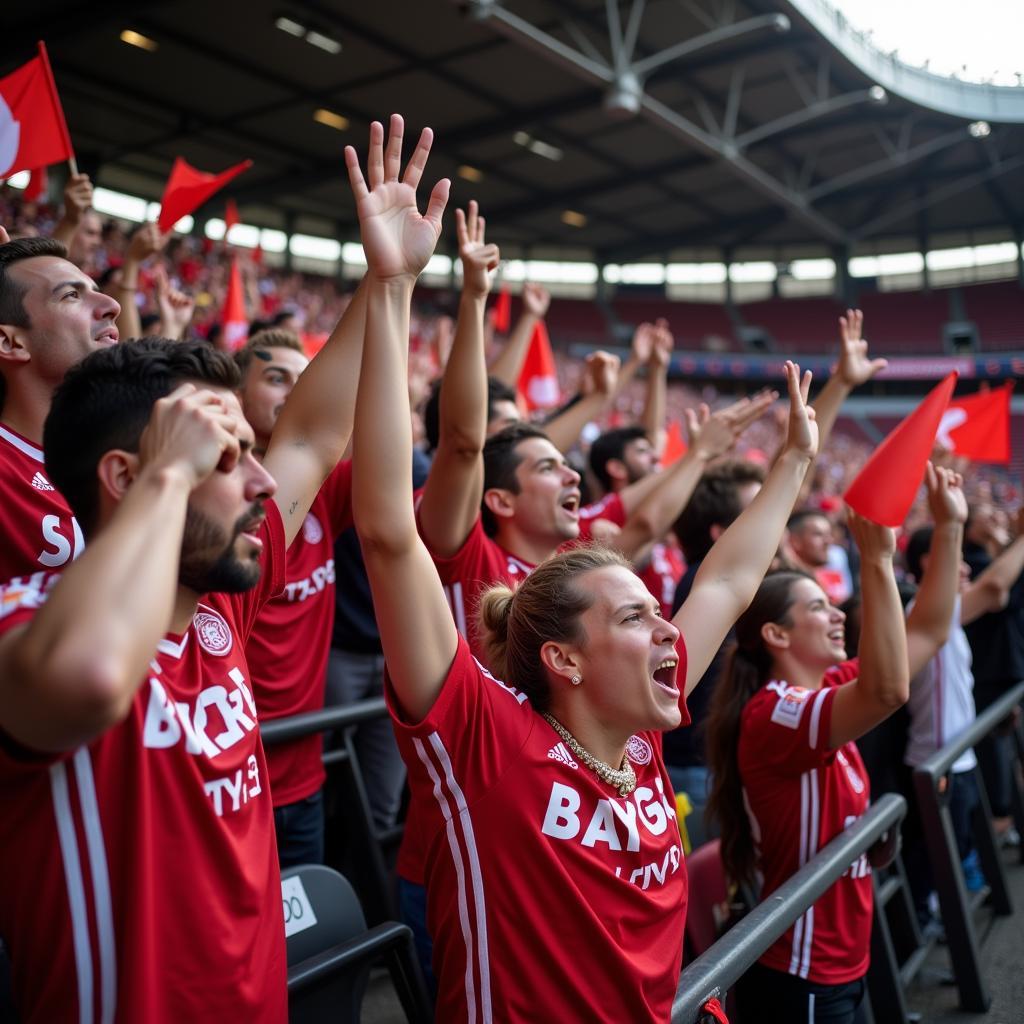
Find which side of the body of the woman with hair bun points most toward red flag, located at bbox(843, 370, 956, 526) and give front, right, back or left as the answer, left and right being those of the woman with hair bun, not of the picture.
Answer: left

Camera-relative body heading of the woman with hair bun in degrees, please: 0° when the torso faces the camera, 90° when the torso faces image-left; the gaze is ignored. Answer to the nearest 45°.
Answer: approximately 315°

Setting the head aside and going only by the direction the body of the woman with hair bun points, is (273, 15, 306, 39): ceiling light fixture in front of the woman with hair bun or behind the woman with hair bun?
behind

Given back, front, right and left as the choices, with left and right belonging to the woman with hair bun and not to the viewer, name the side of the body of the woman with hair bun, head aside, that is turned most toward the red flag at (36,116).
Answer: back

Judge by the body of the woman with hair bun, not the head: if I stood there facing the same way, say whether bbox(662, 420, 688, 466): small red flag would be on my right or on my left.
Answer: on my left

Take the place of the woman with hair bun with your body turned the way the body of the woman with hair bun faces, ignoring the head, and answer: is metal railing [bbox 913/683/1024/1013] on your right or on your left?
on your left

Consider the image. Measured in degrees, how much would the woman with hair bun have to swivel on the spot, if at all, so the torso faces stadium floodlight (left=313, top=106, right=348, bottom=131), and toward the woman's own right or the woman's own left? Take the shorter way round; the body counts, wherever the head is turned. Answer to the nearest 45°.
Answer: approximately 135° to the woman's own left

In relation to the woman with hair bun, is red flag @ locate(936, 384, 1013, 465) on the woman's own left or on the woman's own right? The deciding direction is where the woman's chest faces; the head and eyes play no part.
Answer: on the woman's own left
